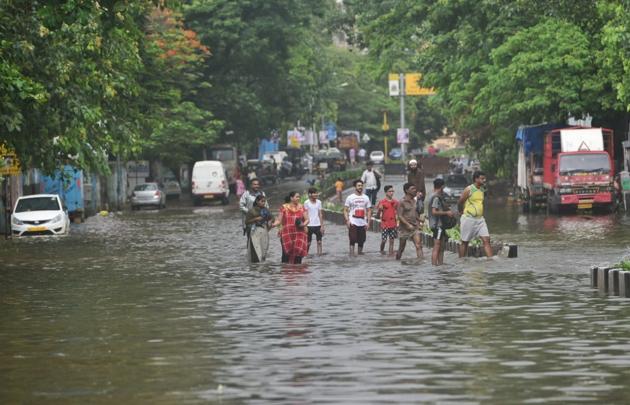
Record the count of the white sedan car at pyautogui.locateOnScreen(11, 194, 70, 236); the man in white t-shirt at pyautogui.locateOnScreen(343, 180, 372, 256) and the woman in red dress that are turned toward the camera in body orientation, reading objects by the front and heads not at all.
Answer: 3

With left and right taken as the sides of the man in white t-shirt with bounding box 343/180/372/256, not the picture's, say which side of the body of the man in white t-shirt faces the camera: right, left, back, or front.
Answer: front

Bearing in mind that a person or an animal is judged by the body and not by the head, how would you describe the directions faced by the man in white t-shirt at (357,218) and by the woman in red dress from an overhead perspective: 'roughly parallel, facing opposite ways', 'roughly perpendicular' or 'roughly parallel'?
roughly parallel

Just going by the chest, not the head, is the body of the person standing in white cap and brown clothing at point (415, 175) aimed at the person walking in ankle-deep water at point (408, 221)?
yes

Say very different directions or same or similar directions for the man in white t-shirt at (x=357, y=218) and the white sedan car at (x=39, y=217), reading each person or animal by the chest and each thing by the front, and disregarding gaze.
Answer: same or similar directions

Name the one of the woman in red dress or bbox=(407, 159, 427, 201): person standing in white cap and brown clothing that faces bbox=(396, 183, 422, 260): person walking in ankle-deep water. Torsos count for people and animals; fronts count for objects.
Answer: bbox=(407, 159, 427, 201): person standing in white cap and brown clothing

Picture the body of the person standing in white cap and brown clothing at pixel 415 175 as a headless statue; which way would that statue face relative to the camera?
toward the camera

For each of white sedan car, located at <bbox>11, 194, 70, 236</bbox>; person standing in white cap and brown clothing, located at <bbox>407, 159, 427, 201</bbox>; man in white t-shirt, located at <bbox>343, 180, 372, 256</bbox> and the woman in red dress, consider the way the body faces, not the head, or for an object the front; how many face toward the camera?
4

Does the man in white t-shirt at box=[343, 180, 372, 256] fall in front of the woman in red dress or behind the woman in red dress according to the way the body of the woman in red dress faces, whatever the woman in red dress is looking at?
behind

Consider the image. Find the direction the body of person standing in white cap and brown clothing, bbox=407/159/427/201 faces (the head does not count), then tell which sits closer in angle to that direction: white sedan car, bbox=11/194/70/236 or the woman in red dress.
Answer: the woman in red dress

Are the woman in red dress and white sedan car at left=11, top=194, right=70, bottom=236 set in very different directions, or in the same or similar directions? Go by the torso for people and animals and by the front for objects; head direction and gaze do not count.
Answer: same or similar directions

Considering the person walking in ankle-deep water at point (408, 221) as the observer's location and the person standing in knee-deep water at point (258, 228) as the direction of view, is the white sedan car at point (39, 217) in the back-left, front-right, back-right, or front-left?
front-right

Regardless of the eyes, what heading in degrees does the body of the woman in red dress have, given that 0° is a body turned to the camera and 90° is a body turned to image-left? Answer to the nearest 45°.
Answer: approximately 0°
